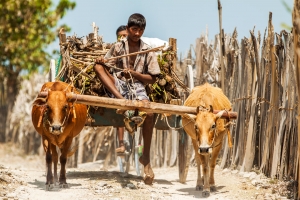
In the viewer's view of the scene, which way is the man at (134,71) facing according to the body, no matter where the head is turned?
toward the camera

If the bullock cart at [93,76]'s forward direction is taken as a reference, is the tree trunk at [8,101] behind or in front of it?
behind

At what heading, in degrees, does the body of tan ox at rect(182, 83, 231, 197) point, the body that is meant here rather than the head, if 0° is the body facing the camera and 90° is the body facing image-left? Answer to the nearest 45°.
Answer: approximately 0°

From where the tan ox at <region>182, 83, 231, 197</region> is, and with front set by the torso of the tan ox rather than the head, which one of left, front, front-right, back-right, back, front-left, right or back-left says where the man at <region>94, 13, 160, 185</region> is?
right

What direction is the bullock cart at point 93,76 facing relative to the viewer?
toward the camera

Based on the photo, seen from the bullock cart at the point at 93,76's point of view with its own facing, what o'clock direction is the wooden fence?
The wooden fence is roughly at 9 o'clock from the bullock cart.

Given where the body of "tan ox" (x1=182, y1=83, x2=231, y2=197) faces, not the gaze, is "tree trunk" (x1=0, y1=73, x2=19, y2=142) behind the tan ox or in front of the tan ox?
behind

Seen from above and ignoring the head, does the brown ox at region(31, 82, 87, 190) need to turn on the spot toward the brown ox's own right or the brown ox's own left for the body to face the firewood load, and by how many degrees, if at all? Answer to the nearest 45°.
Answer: approximately 135° to the brown ox's own left

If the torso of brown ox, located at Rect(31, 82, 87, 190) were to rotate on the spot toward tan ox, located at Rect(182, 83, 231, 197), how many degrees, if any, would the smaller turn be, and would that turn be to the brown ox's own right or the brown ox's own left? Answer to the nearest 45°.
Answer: approximately 90° to the brown ox's own left

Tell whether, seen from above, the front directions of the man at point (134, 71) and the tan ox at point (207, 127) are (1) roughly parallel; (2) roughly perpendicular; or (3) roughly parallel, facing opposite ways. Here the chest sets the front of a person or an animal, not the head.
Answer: roughly parallel

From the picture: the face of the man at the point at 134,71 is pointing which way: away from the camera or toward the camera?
toward the camera

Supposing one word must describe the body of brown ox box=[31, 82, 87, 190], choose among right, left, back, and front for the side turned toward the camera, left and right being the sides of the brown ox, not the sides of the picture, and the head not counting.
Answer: front
